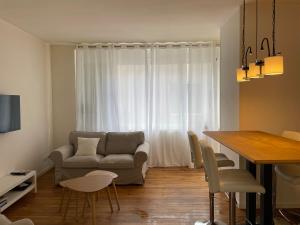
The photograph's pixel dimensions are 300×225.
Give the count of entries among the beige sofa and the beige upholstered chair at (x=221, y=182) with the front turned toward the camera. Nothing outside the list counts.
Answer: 1

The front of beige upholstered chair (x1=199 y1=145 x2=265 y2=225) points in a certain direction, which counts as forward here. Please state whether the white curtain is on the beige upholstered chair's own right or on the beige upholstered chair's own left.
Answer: on the beige upholstered chair's own left

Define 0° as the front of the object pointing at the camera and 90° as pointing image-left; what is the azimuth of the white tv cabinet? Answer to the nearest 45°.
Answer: approximately 315°

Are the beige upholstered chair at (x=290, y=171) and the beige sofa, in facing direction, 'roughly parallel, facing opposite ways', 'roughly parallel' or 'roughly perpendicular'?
roughly perpendicular

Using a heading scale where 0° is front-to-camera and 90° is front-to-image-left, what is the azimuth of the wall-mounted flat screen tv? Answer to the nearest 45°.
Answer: approximately 315°

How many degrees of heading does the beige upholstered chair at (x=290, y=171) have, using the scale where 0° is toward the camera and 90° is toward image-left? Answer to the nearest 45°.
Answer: approximately 45°

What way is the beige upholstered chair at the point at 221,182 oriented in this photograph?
to the viewer's right
